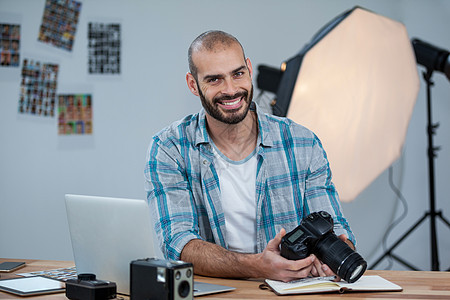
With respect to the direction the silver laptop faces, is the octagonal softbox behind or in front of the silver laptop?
in front

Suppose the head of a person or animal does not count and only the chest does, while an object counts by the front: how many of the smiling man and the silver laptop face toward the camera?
1

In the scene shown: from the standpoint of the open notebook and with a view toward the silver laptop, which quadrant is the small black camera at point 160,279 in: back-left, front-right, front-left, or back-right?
front-left

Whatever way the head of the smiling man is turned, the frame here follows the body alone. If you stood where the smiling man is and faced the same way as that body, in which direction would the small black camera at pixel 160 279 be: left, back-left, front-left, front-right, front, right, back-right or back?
front

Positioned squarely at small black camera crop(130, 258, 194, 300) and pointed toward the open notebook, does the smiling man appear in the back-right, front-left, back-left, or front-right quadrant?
front-left

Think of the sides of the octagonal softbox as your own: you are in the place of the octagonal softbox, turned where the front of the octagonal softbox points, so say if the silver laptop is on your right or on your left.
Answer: on your right

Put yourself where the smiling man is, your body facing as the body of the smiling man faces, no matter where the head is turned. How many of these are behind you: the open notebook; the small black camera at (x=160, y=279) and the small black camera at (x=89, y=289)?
0

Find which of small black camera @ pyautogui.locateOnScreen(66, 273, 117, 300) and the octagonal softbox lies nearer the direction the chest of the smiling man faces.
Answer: the small black camera

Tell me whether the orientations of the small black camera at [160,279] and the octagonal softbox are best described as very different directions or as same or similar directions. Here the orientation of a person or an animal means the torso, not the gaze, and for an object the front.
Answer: same or similar directions

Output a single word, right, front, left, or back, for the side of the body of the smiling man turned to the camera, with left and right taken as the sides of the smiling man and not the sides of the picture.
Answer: front

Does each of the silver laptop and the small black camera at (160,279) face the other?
no

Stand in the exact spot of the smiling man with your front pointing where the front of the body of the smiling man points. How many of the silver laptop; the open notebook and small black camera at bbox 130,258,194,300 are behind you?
0

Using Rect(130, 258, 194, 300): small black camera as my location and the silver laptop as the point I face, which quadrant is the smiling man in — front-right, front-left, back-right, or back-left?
front-right

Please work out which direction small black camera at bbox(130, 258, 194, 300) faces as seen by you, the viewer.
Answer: facing the viewer and to the right of the viewer

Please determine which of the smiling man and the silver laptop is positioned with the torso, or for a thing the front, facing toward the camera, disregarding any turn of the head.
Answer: the smiling man
